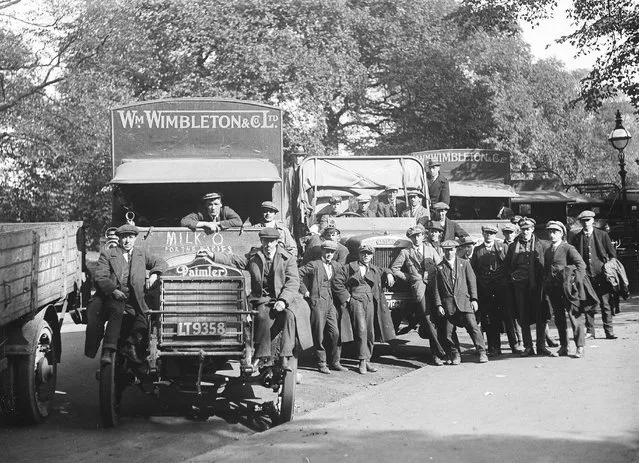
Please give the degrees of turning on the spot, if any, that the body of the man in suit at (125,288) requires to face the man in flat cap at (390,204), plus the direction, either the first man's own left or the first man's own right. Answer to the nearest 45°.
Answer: approximately 135° to the first man's own left

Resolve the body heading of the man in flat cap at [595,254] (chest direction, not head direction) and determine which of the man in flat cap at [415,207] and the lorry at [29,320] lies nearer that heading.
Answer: the lorry

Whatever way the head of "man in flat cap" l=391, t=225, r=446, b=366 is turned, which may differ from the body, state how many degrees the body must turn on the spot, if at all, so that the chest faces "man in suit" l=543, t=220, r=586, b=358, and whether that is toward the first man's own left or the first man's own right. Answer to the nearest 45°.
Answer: approximately 90° to the first man's own left

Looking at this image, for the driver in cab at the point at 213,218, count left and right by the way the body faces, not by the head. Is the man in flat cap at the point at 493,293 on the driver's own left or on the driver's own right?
on the driver's own left

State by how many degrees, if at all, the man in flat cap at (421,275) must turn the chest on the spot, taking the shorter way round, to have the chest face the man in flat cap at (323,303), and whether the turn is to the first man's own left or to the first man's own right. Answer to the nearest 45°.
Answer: approximately 45° to the first man's own right

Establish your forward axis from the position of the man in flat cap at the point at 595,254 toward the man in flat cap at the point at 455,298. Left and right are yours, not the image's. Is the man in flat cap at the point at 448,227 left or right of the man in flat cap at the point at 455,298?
right

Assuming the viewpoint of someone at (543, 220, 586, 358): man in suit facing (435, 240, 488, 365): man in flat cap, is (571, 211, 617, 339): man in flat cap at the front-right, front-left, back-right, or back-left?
back-right

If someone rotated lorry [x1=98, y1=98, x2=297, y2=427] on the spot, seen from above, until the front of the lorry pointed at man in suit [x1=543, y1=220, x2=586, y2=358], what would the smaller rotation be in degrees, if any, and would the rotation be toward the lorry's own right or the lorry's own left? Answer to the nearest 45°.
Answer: approximately 90° to the lorry's own left

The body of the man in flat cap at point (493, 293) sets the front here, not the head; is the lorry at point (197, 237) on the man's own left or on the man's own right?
on the man's own right

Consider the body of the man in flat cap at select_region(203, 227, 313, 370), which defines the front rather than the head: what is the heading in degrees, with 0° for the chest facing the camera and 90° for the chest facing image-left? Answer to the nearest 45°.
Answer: approximately 0°

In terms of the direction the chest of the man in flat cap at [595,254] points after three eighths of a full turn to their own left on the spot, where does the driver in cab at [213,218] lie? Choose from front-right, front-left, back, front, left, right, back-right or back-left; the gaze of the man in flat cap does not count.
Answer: back
